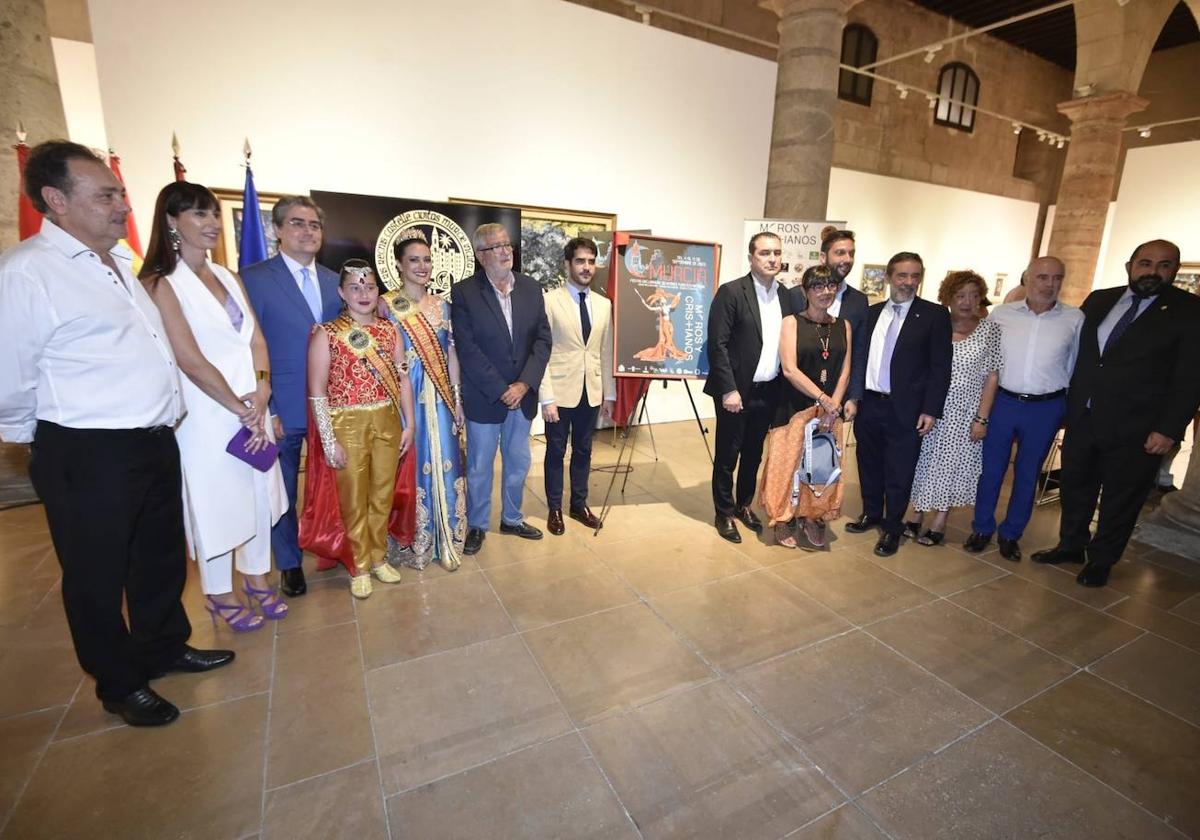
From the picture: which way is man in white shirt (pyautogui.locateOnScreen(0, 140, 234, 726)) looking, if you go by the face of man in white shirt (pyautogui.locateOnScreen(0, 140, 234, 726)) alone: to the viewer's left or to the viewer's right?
to the viewer's right

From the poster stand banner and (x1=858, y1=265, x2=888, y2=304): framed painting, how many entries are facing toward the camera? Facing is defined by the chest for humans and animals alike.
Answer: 2

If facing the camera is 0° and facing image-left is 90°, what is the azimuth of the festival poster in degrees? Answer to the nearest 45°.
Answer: approximately 0°

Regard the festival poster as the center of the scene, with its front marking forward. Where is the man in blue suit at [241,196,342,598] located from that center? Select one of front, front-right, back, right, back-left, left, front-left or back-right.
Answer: front-right

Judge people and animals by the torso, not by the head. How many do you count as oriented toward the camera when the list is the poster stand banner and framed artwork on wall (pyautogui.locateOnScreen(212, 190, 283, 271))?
2

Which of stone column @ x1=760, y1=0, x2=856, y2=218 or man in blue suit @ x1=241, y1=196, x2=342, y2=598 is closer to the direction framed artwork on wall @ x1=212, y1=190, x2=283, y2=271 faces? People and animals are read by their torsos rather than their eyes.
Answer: the man in blue suit
